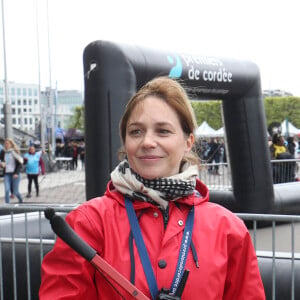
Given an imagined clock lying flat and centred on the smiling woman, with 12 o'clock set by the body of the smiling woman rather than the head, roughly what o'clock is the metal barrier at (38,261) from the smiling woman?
The metal barrier is roughly at 5 o'clock from the smiling woman.

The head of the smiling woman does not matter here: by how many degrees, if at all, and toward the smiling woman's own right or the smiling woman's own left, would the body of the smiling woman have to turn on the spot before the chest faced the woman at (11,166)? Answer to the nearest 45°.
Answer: approximately 180°

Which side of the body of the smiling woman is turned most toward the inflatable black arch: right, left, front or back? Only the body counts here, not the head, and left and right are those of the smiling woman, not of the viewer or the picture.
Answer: back

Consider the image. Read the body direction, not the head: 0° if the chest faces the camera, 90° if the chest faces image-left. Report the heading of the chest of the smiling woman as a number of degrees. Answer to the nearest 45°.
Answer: approximately 0°
